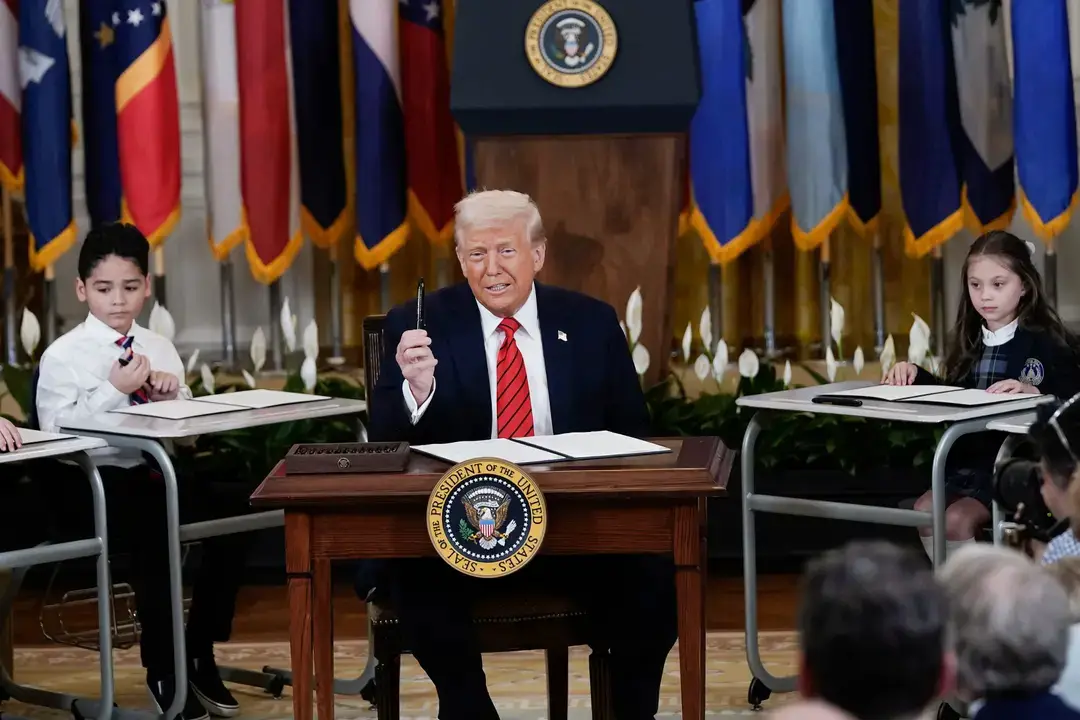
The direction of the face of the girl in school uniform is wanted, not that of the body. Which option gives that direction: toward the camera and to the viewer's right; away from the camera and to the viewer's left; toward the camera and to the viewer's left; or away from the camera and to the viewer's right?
toward the camera and to the viewer's left

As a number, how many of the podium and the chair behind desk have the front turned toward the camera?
2

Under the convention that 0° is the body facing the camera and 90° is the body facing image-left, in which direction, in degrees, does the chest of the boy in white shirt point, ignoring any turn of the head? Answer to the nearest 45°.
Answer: approximately 315°

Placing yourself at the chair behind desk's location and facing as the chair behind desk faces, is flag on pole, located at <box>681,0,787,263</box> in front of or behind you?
behind

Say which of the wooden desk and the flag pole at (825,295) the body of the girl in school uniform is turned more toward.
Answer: the wooden desk

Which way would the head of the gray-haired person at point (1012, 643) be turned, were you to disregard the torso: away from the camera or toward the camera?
away from the camera

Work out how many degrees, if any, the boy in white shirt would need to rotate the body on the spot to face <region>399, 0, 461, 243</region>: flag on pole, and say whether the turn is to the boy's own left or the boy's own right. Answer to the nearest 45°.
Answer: approximately 90° to the boy's own left

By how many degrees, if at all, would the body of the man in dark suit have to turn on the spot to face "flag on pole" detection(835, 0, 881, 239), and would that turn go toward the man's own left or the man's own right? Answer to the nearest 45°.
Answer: approximately 135° to the man's own left

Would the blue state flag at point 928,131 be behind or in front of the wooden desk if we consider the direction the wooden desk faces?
behind

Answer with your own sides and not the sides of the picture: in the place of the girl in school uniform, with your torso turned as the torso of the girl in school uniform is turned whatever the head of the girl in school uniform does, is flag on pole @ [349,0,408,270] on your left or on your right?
on your right
